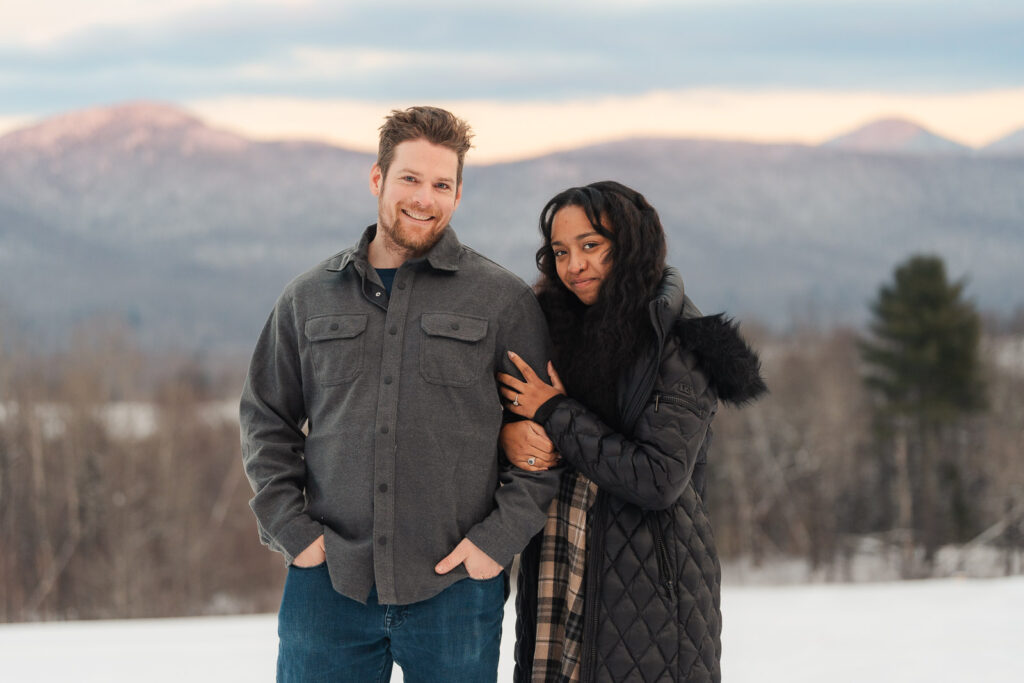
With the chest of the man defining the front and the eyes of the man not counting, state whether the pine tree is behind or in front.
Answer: behind

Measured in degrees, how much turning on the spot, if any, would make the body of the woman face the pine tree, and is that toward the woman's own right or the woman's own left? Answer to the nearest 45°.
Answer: approximately 135° to the woman's own right

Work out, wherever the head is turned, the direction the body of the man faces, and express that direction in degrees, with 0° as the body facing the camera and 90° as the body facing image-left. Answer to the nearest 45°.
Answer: approximately 0°

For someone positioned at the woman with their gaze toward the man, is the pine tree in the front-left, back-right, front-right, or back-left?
back-right
